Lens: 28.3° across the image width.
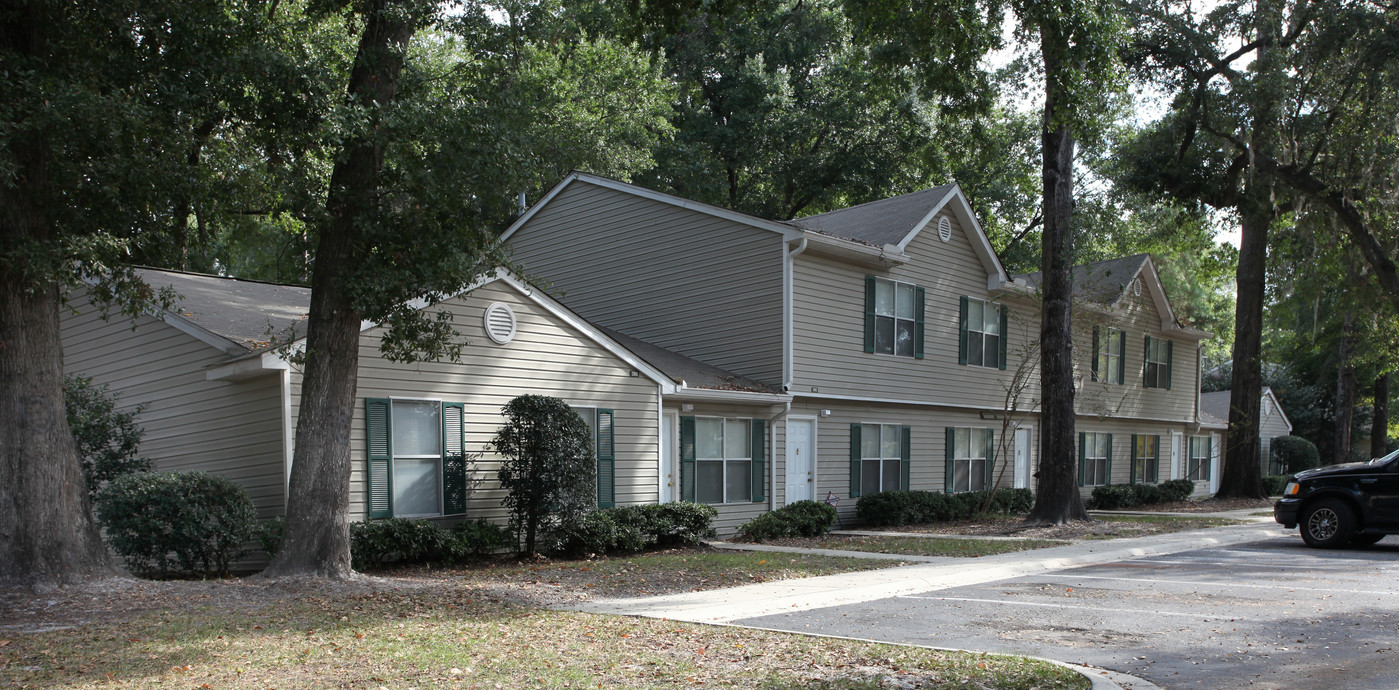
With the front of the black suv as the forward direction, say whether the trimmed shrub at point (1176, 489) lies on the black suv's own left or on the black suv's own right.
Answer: on the black suv's own right

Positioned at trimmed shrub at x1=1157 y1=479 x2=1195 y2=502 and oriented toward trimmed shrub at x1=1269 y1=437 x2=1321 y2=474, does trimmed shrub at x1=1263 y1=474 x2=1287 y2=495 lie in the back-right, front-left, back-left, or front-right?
front-right

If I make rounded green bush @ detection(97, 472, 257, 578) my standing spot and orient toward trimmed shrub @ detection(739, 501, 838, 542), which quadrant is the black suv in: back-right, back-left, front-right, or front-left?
front-right

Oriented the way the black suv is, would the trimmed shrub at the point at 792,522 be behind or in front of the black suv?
in front

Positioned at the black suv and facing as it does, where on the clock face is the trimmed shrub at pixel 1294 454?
The trimmed shrub is roughly at 3 o'clock from the black suv.

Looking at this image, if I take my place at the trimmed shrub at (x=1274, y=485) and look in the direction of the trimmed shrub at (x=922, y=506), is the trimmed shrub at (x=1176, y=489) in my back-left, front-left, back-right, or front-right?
front-right

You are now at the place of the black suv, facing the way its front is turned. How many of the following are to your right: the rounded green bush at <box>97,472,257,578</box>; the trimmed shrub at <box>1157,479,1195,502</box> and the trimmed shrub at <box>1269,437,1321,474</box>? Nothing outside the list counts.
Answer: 2

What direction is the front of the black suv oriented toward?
to the viewer's left

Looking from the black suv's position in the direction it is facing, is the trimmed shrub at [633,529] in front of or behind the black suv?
in front
